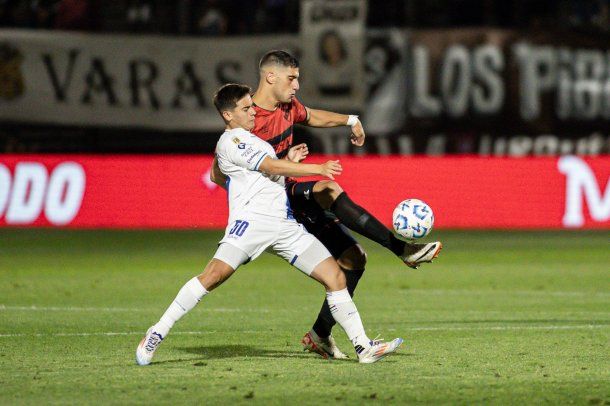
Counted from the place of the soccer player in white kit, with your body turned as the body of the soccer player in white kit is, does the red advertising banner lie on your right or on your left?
on your left

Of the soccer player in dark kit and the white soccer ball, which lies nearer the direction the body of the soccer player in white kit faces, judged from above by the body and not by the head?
the white soccer ball

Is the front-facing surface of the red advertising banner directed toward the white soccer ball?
yes

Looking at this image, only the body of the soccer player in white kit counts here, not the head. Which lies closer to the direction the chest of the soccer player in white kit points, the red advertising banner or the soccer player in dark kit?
the soccer player in dark kit

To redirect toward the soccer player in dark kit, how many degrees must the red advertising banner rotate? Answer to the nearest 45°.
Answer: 0° — it already faces them

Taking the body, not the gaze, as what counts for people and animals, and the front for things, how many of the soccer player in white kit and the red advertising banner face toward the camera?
1

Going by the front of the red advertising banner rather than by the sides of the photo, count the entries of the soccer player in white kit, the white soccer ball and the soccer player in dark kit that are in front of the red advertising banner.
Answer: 3

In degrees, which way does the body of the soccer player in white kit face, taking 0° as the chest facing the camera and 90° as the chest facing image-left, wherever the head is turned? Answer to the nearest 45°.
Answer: approximately 270°

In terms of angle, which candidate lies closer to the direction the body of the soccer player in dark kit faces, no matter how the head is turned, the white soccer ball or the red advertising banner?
the white soccer ball

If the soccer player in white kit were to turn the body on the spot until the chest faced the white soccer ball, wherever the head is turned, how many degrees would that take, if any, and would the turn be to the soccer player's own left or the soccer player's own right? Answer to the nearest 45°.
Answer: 0° — they already face it
